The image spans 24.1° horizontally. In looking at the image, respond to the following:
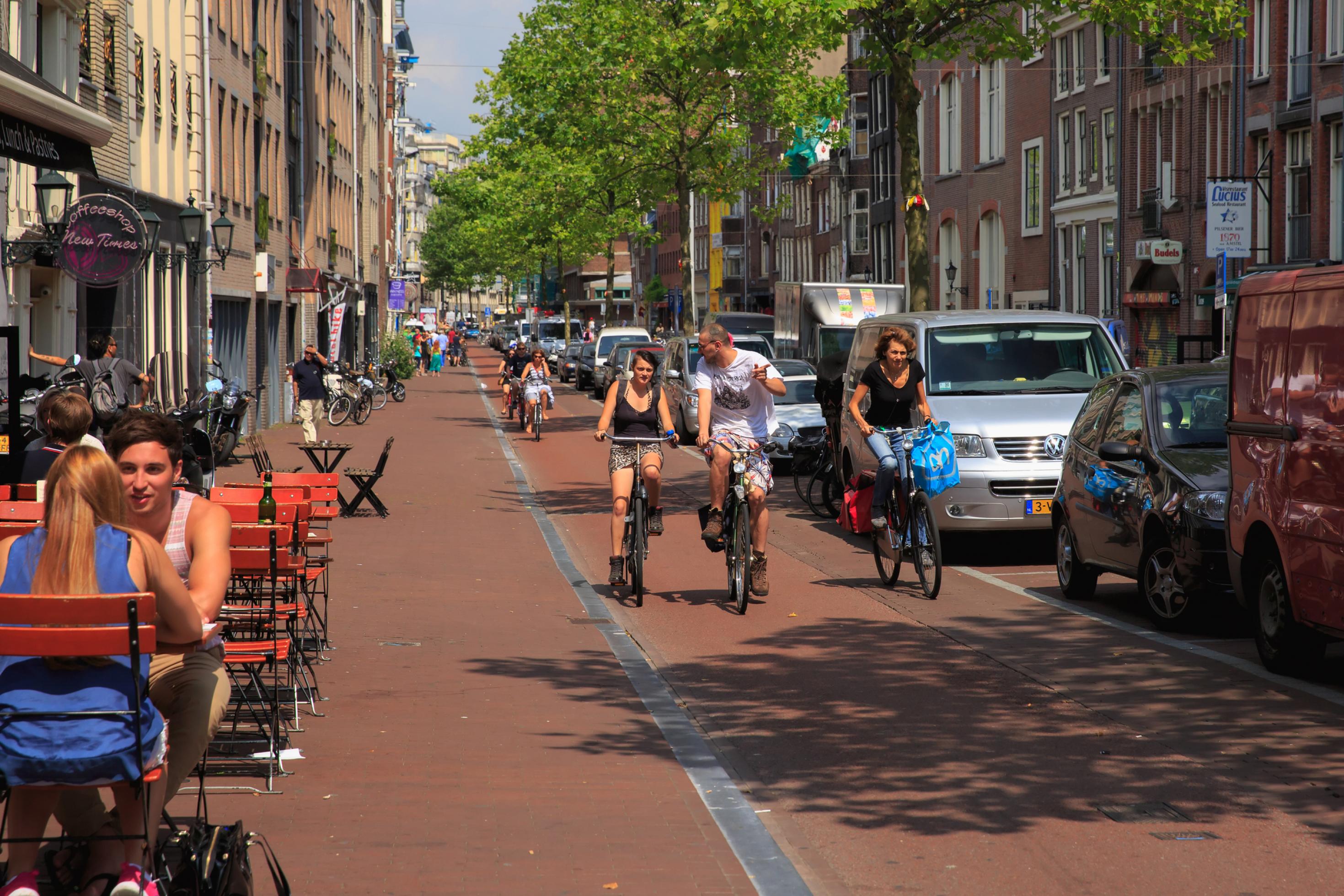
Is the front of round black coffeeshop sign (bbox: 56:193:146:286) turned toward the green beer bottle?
yes

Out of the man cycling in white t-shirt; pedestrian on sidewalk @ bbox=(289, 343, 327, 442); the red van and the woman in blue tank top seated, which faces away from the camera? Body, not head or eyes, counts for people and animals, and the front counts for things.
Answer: the woman in blue tank top seated

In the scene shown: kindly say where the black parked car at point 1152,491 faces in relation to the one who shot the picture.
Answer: facing the viewer and to the right of the viewer

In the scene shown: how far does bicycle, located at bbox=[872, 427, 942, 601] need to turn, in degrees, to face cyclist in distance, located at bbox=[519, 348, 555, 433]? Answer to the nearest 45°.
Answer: approximately 135° to its left

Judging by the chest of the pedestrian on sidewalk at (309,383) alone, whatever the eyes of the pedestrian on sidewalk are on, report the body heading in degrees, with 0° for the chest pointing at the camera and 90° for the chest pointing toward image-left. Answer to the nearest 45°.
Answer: approximately 0°

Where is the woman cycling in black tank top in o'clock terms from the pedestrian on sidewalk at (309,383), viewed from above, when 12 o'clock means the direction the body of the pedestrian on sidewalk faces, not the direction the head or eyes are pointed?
The woman cycling in black tank top is roughly at 12 o'clock from the pedestrian on sidewalk.

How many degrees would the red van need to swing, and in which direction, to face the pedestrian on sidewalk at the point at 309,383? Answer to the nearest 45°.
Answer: approximately 180°

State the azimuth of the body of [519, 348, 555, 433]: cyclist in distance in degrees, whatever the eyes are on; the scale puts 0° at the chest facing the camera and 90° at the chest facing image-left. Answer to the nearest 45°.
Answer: approximately 0°

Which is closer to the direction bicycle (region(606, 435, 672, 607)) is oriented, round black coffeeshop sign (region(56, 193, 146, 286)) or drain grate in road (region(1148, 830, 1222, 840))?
the drain grate in road

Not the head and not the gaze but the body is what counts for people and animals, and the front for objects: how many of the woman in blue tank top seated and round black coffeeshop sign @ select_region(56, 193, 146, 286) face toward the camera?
1

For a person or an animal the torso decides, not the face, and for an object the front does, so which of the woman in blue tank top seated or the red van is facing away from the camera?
the woman in blue tank top seated

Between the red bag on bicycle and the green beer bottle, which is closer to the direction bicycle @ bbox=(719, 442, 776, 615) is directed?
the green beer bottle
